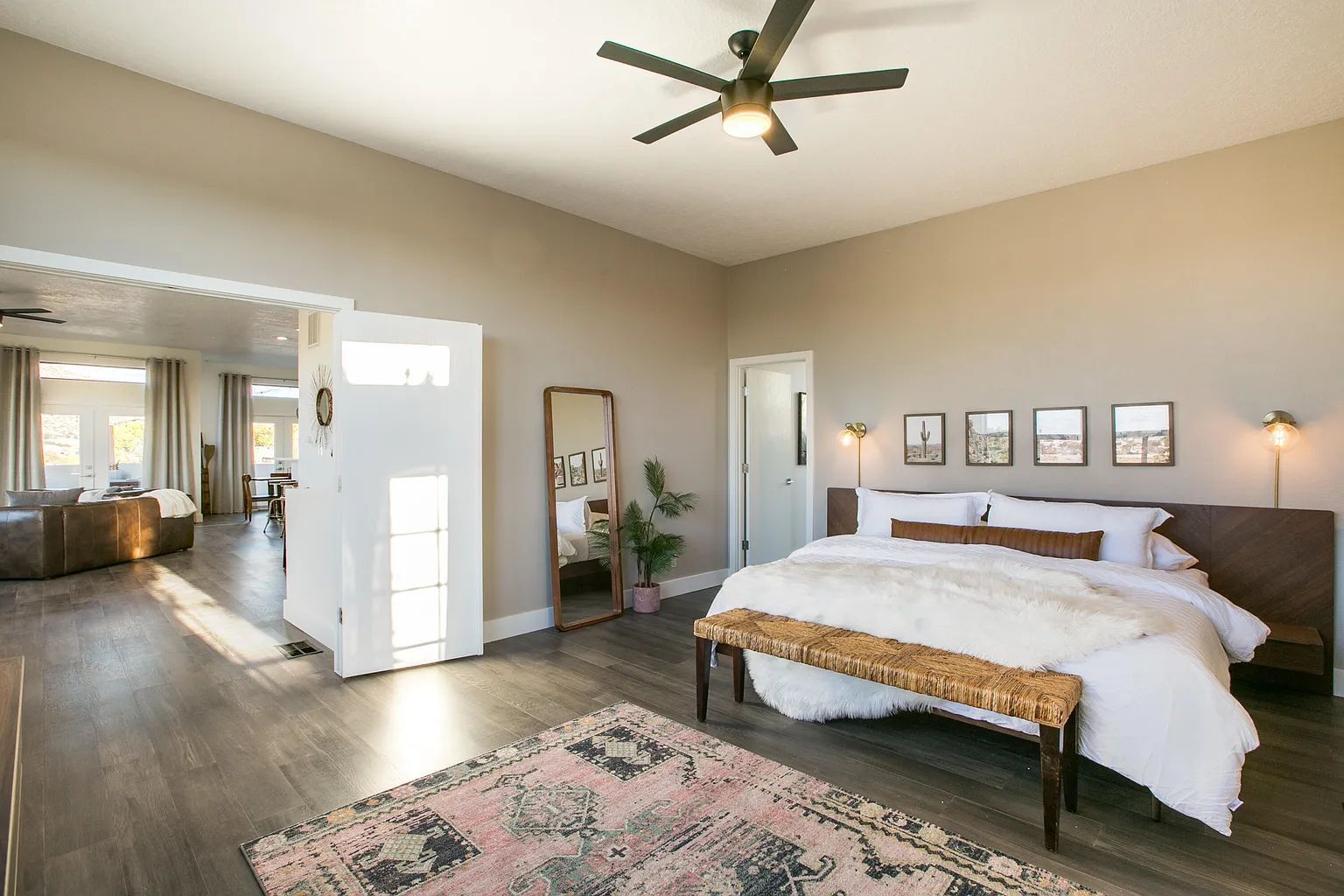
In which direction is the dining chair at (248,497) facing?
to the viewer's right

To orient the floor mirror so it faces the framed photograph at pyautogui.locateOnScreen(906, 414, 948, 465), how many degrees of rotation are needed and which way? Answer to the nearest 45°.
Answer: approximately 45° to its left

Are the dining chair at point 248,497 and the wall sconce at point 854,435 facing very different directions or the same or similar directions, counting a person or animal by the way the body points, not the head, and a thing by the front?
very different directions

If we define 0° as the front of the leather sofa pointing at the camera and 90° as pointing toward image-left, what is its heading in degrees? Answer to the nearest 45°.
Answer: approximately 135°

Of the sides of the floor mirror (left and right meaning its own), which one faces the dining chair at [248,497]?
back

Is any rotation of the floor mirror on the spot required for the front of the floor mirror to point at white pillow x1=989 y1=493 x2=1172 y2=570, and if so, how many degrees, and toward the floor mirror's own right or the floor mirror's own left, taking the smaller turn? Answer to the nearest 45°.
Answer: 0° — it already faces it

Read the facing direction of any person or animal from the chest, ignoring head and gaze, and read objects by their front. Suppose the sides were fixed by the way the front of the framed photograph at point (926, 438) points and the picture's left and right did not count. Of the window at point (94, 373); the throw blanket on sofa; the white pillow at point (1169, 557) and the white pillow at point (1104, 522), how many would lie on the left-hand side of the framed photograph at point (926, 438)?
2

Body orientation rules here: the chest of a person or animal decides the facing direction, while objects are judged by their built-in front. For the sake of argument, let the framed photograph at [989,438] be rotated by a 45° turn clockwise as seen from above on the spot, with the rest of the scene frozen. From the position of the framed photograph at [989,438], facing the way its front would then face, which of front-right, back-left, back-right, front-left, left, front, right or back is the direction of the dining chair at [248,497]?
front-right

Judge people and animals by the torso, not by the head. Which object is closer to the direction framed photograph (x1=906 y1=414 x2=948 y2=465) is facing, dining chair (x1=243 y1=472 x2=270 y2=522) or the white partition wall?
the white partition wall

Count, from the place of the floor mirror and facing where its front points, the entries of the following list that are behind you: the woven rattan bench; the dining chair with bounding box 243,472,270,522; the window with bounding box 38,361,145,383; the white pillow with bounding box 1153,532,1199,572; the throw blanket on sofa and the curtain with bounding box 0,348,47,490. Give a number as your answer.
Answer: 4

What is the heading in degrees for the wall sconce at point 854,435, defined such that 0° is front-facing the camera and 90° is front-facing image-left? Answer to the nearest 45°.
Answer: approximately 45°

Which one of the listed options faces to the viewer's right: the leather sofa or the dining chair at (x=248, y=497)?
the dining chair

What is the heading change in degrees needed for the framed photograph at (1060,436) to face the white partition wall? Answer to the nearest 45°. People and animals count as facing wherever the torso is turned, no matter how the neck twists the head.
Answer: approximately 45° to its right

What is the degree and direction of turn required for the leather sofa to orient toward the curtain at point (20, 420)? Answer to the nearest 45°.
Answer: approximately 45° to its right
